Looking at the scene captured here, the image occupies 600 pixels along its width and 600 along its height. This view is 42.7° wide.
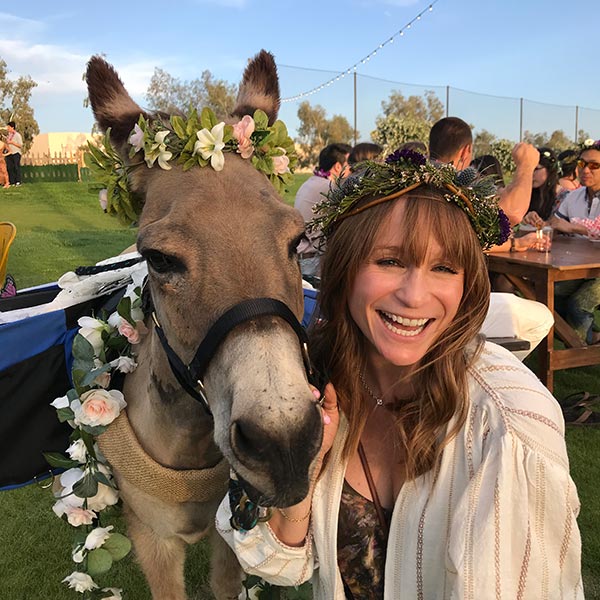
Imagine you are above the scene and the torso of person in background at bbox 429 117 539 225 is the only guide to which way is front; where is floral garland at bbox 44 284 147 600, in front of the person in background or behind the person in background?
behind

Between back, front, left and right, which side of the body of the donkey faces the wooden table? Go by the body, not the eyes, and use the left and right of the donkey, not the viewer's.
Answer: left

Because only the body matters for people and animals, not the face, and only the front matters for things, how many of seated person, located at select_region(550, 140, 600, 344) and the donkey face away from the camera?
0

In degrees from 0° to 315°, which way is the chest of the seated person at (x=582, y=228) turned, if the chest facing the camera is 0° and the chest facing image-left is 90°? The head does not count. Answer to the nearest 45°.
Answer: approximately 45°

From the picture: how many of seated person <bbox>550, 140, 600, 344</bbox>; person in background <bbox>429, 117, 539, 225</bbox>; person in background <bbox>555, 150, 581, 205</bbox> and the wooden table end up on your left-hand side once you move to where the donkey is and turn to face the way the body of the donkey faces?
4

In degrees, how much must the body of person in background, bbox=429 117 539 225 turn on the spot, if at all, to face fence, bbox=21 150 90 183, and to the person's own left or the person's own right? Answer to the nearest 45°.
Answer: approximately 90° to the person's own left

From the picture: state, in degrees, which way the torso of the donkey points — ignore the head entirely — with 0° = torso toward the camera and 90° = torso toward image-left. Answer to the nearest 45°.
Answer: approximately 315°

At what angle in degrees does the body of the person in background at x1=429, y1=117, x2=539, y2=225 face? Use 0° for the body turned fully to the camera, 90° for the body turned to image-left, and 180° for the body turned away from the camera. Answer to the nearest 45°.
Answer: approximately 225°

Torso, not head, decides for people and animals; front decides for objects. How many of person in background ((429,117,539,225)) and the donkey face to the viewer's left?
0

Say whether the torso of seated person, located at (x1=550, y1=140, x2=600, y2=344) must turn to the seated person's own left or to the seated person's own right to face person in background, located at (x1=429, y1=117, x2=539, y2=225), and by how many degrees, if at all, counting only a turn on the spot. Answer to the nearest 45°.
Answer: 0° — they already face them

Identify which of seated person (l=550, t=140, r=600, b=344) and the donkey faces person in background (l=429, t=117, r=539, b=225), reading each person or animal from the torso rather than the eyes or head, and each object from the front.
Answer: the seated person
